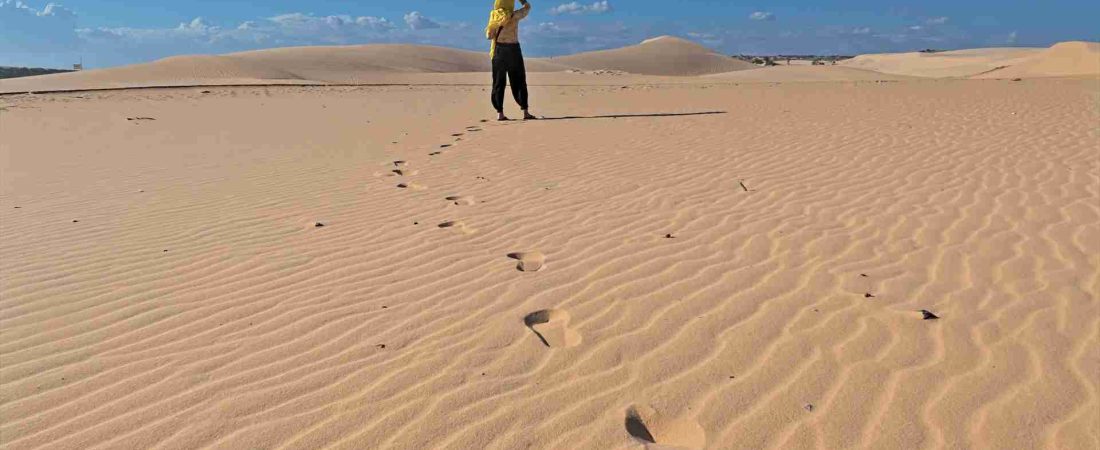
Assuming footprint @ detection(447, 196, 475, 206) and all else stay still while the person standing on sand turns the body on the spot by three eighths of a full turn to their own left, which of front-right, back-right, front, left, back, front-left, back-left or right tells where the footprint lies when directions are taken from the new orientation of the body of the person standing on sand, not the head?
left

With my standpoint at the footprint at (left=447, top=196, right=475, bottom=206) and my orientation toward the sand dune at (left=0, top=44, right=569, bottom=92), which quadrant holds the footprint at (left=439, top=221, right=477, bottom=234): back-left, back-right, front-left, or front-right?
back-left

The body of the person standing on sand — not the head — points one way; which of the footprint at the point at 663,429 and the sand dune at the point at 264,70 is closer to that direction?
the sand dune

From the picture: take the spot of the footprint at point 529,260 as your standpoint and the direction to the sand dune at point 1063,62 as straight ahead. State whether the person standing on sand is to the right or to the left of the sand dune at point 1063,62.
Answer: left

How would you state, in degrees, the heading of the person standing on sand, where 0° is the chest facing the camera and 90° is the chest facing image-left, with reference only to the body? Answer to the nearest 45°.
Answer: approximately 225°

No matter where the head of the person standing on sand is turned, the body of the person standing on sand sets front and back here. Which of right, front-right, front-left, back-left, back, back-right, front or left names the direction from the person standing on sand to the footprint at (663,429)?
back-right

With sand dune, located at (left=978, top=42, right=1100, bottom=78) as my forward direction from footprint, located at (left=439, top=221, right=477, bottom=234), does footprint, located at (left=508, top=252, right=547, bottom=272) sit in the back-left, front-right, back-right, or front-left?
back-right

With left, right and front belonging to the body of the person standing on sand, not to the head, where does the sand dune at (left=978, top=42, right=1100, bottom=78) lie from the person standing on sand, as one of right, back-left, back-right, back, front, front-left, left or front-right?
front

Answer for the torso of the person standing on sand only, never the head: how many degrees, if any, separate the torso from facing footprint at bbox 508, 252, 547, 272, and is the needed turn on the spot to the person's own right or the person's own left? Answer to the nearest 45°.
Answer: approximately 135° to the person's own right

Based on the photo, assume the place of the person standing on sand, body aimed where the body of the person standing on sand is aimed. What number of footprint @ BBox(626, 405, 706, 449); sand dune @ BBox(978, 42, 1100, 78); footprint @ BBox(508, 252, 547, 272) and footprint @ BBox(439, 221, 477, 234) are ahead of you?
1

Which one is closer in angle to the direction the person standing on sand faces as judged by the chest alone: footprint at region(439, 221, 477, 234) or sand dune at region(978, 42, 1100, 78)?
the sand dune

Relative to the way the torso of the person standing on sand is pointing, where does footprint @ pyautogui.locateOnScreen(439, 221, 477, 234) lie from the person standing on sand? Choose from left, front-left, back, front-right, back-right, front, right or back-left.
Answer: back-right

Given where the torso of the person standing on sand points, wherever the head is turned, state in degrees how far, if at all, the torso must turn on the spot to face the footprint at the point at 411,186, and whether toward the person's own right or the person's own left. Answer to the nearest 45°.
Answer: approximately 135° to the person's own right

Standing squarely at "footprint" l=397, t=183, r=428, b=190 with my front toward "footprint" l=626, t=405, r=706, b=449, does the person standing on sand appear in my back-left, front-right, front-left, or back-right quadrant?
back-left
